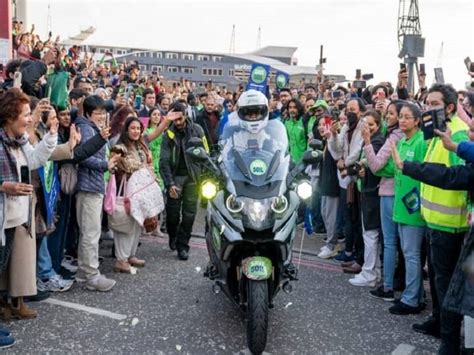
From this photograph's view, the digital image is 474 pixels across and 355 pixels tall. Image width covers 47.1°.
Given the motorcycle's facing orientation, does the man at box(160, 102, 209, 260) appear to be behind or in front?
behind

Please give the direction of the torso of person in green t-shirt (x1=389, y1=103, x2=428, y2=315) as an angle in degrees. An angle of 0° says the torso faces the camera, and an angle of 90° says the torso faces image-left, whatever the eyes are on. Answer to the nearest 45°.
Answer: approximately 45°

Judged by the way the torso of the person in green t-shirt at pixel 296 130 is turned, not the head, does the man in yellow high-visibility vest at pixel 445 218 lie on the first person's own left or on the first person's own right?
on the first person's own left

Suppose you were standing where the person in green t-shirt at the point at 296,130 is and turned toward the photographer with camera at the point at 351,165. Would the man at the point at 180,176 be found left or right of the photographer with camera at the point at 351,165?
right

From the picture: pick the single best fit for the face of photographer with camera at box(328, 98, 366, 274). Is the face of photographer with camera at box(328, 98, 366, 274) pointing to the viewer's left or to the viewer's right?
to the viewer's left

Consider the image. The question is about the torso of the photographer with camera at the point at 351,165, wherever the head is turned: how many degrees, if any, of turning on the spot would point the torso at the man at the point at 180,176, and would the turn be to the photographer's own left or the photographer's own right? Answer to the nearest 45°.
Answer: approximately 45° to the photographer's own right

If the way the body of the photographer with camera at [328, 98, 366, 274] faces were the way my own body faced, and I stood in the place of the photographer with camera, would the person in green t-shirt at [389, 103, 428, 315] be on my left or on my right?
on my left
